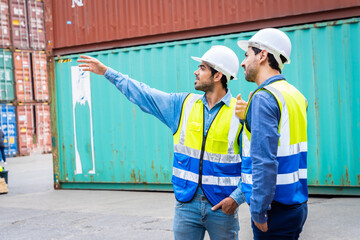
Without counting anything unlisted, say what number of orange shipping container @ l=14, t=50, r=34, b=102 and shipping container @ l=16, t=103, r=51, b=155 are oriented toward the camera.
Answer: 2

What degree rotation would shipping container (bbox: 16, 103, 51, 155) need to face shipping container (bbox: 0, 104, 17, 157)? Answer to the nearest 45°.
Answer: approximately 45° to its right

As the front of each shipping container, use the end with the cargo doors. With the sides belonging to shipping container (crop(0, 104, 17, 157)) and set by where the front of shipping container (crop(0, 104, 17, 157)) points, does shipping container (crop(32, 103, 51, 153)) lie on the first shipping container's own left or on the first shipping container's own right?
on the first shipping container's own left

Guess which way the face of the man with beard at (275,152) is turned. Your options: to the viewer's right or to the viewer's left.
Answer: to the viewer's left

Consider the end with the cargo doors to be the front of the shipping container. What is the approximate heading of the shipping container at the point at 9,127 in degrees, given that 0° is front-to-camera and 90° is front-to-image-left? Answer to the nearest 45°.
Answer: approximately 0°

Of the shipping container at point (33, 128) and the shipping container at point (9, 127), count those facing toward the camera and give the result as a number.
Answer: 2

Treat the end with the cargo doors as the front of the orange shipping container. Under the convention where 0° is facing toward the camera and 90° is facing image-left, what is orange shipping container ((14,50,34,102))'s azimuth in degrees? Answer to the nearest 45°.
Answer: approximately 0°
